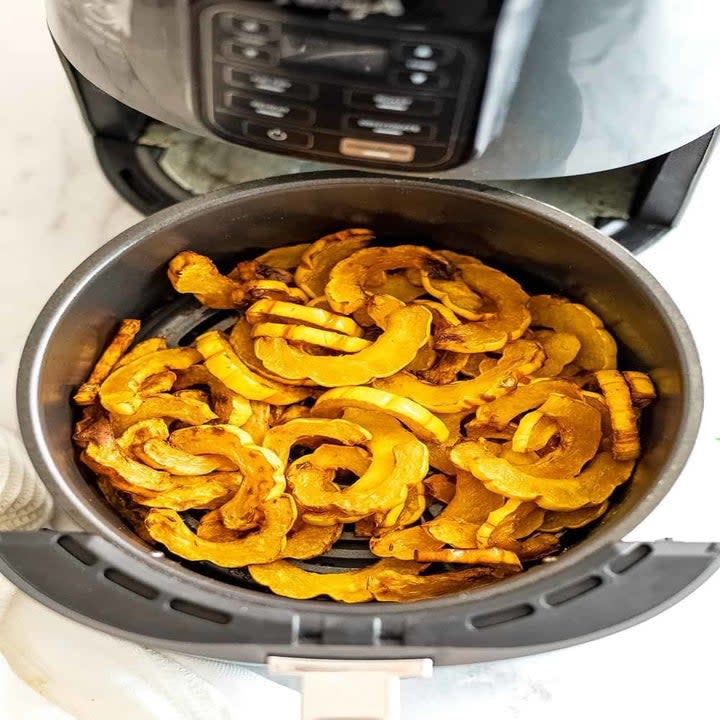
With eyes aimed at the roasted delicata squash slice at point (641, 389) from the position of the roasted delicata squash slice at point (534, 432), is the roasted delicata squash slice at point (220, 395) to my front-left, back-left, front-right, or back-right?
back-left

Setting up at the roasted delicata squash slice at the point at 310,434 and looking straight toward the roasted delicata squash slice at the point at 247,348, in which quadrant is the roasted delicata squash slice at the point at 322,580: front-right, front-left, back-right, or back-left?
back-left

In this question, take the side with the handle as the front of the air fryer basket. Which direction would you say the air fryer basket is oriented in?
toward the camera
